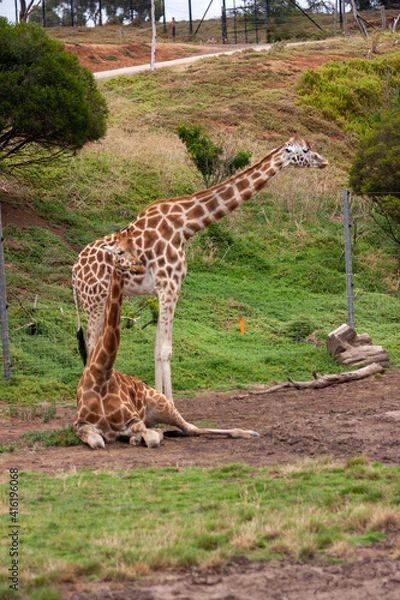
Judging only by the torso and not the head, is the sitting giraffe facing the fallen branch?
no

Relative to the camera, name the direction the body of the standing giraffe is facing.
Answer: to the viewer's right

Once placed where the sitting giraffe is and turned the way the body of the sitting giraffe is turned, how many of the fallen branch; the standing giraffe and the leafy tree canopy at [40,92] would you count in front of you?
0

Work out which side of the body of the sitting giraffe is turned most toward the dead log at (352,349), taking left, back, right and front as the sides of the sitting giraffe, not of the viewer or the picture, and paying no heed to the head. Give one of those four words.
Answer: back

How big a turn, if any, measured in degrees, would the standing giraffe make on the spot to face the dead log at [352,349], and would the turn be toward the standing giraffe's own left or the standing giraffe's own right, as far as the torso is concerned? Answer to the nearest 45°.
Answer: approximately 45° to the standing giraffe's own left

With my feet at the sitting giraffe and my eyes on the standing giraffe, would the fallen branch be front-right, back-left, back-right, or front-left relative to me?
front-right

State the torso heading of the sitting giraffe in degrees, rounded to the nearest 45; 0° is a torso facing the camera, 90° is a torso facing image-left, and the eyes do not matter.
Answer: approximately 45°

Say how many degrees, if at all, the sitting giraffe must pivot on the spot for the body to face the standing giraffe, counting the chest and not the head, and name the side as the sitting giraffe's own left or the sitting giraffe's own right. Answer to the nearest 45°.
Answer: approximately 135° to the sitting giraffe's own right

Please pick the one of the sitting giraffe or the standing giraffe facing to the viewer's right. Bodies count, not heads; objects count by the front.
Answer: the standing giraffe

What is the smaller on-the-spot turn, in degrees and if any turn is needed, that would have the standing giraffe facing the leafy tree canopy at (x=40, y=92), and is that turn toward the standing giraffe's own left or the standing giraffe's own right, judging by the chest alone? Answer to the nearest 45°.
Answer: approximately 90° to the standing giraffe's own left

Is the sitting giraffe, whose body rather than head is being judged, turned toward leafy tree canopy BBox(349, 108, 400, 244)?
no

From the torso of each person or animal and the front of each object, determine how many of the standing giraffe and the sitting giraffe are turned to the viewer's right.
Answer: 1
